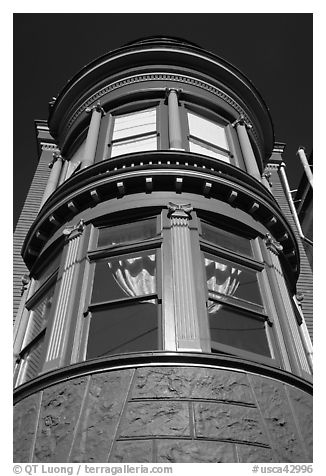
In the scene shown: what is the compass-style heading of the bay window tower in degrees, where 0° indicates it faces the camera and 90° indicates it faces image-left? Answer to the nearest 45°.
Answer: approximately 0°
